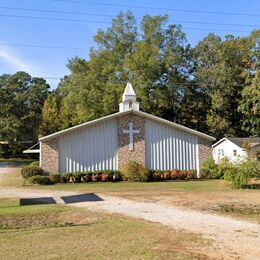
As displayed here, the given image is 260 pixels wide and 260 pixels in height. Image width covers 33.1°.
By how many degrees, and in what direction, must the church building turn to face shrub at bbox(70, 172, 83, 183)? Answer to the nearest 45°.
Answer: approximately 45° to its right

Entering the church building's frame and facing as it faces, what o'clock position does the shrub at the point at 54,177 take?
The shrub is roughly at 2 o'clock from the church building.

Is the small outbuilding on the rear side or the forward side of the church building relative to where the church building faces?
on the rear side

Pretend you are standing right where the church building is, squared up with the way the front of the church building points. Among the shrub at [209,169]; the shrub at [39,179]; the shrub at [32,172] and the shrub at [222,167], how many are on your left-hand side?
2

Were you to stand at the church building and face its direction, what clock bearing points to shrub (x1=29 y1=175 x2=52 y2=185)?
The shrub is roughly at 2 o'clock from the church building.

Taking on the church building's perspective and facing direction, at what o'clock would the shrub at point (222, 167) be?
The shrub is roughly at 9 o'clock from the church building.

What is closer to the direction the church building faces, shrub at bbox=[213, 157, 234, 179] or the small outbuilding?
the shrub

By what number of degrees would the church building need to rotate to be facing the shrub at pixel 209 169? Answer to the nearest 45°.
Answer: approximately 90° to its left

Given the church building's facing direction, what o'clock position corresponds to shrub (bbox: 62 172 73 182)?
The shrub is roughly at 2 o'clock from the church building.

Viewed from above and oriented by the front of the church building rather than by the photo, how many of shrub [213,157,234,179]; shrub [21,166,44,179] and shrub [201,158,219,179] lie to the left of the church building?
2

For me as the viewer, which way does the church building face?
facing the viewer
